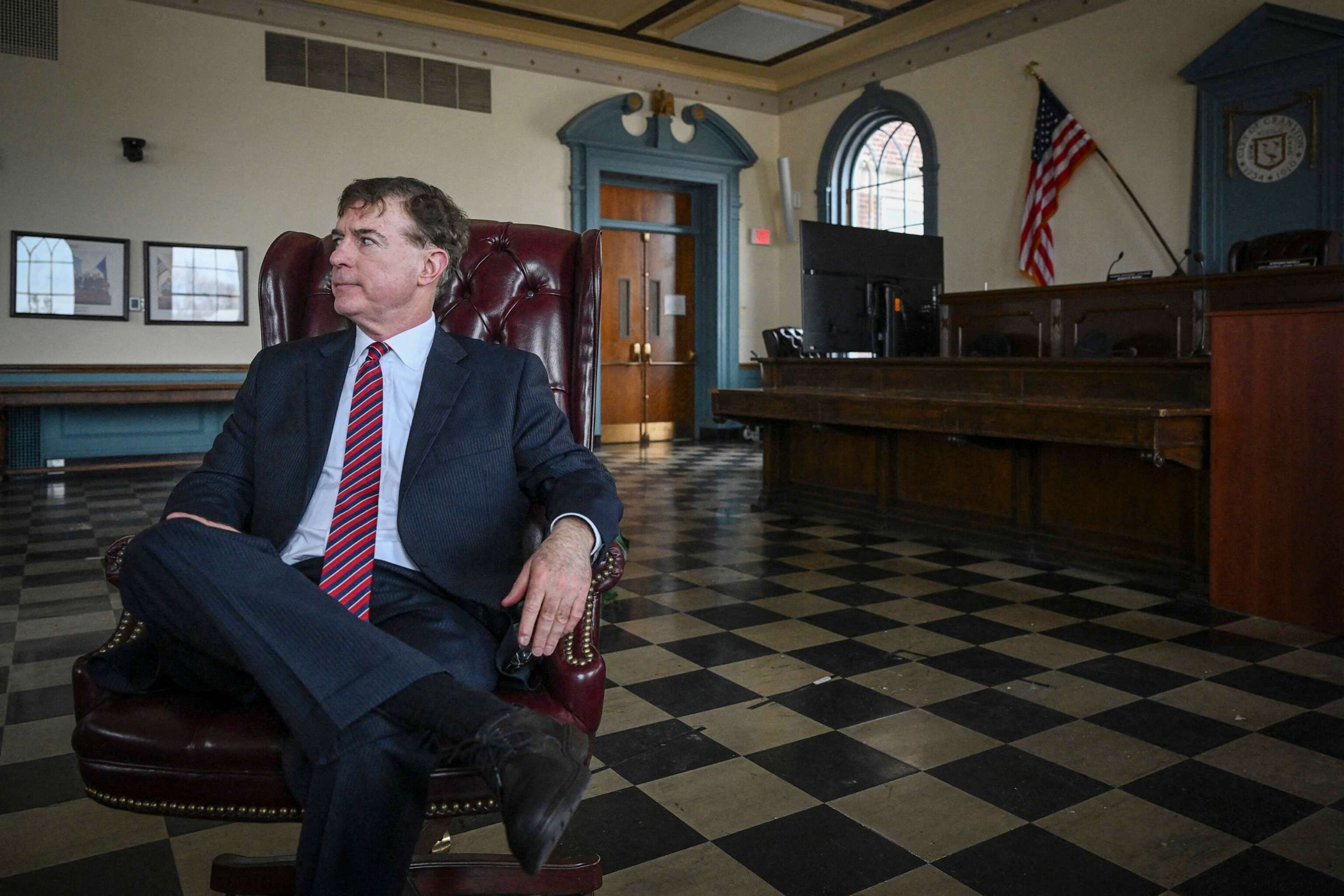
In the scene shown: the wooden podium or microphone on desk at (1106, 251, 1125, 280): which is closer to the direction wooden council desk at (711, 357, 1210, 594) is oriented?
the wooden podium

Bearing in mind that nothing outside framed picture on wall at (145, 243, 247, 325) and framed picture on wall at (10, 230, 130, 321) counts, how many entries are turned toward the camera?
2

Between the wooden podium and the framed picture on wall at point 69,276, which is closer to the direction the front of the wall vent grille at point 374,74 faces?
the wooden podium

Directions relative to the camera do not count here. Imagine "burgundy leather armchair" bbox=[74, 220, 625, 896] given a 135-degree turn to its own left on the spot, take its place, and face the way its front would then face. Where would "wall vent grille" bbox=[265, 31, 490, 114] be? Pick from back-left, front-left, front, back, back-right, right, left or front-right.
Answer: left

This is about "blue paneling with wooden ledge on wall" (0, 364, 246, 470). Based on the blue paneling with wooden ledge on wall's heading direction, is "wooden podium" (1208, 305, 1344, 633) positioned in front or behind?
in front

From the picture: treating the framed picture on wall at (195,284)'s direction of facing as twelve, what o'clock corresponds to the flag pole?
The flag pole is roughly at 10 o'clock from the framed picture on wall.

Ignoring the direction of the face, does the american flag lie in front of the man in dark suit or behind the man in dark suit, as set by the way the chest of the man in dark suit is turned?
behind
